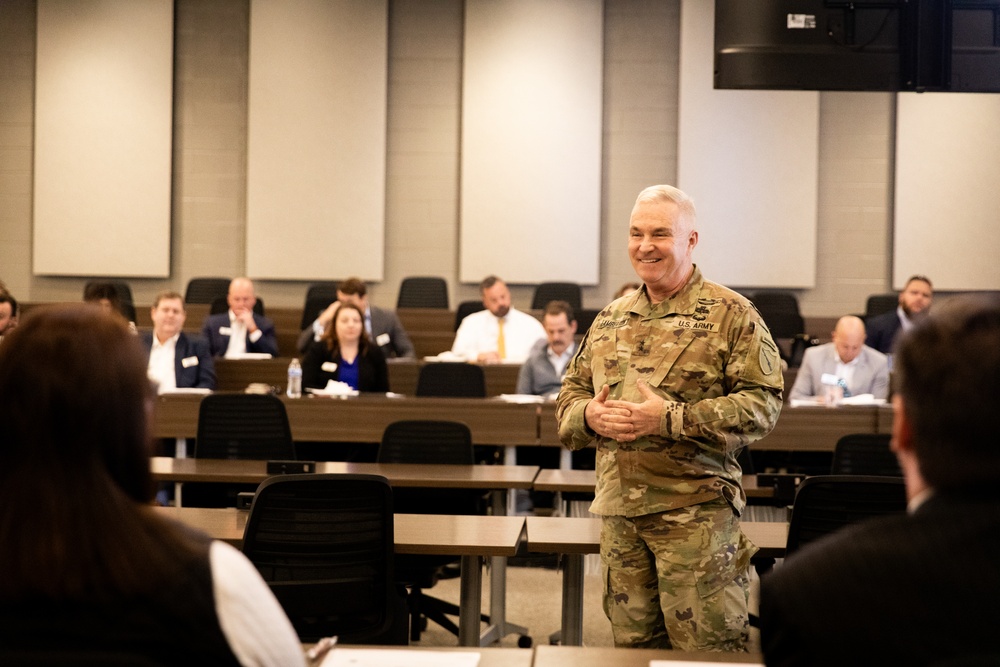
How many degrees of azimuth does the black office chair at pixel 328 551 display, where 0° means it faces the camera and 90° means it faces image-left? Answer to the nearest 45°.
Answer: approximately 180°

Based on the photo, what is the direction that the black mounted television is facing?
away from the camera

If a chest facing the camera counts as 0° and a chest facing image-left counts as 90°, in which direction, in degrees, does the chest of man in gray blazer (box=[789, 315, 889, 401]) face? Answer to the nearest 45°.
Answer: approximately 0°

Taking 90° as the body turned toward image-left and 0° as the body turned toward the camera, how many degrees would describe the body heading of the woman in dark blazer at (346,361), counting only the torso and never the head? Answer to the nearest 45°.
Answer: approximately 0°

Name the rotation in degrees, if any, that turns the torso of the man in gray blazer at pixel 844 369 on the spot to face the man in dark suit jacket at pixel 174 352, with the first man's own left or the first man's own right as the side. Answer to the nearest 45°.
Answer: approximately 90° to the first man's own right

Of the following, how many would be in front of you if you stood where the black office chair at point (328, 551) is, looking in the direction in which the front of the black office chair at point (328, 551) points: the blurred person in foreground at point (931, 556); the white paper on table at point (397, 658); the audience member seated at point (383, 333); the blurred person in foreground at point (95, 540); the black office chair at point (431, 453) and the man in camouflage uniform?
2
